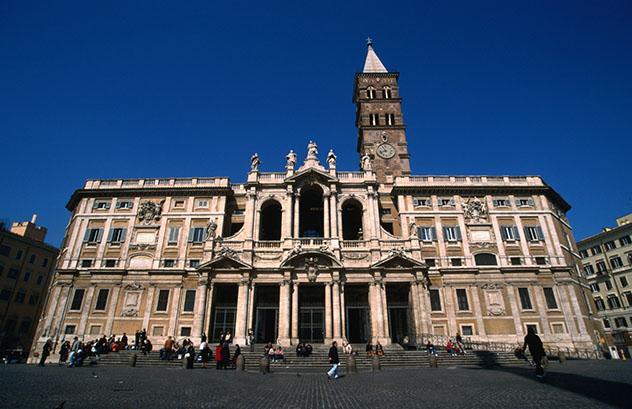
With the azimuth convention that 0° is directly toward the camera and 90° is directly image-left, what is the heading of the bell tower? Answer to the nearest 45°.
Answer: approximately 0°

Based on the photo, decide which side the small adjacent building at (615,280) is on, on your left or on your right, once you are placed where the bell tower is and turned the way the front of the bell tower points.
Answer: on your left

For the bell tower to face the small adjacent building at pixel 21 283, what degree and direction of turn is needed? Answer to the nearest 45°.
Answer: approximately 90° to its right
